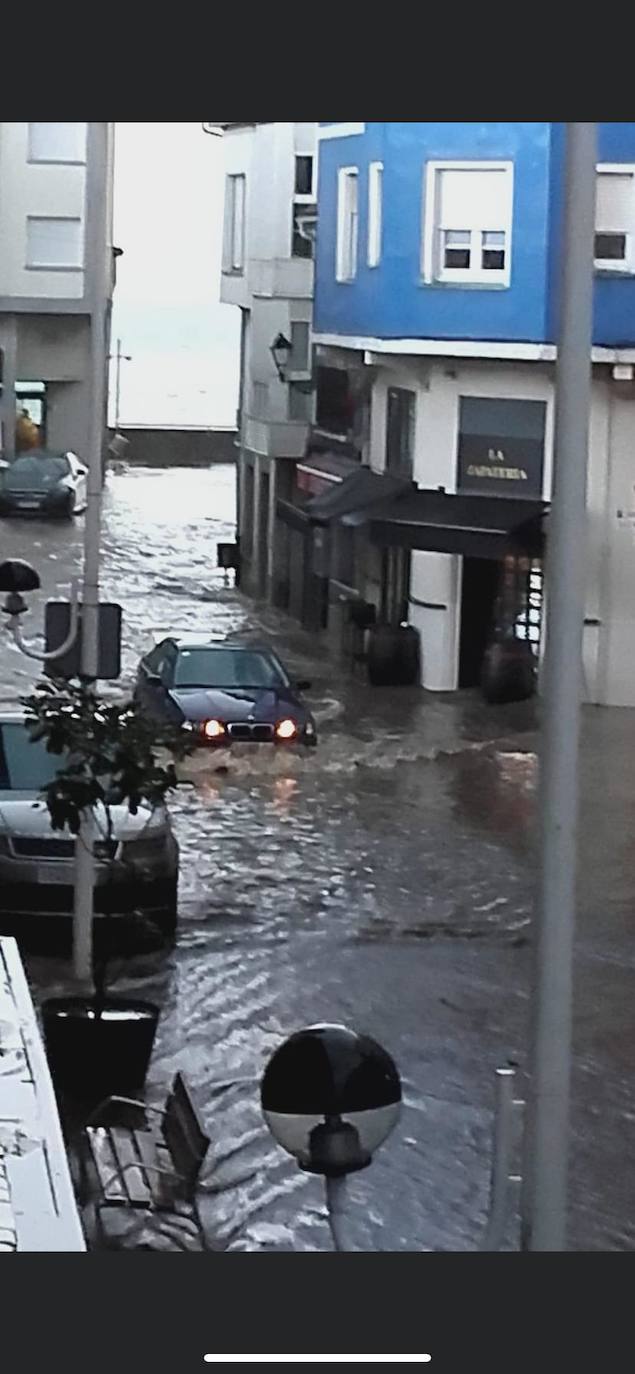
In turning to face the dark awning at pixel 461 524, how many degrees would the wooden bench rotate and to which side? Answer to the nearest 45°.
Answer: approximately 90° to its right

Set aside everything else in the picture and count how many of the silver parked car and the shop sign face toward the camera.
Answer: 2

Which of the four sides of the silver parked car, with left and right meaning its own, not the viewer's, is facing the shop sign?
back

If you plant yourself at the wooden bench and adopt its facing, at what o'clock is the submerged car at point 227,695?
The submerged car is roughly at 3 o'clock from the wooden bench.

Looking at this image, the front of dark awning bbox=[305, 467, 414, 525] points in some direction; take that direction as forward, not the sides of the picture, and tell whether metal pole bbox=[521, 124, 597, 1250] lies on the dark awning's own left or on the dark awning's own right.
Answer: on the dark awning's own left

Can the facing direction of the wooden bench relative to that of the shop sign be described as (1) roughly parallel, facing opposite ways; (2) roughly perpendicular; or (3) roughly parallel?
roughly perpendicular

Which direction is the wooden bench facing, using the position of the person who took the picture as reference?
facing to the left of the viewer
